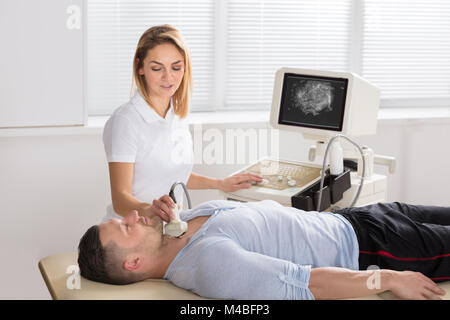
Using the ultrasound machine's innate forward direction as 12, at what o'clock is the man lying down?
The man lying down is roughly at 11 o'clock from the ultrasound machine.

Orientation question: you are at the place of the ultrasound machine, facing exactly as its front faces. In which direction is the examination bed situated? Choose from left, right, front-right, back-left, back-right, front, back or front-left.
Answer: front

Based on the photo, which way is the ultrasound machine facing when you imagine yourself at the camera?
facing the viewer and to the left of the viewer
